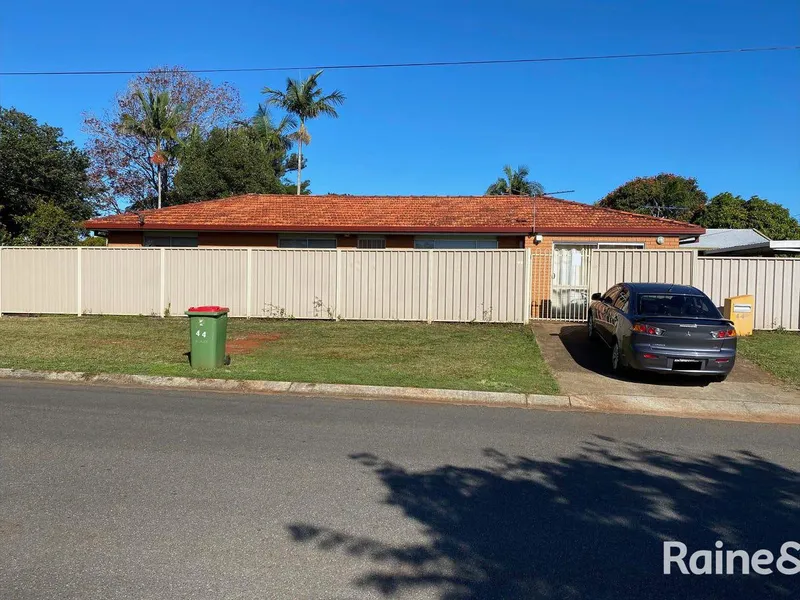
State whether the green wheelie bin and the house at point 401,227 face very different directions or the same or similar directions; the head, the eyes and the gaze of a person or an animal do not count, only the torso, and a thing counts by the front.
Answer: same or similar directions

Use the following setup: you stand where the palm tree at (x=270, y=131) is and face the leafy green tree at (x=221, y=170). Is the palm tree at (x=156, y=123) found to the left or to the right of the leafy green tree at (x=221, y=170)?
right

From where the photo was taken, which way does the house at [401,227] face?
toward the camera

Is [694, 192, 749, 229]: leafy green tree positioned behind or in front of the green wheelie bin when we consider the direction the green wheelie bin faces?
behind

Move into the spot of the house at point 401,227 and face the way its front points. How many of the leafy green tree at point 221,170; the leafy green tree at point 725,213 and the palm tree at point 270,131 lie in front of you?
0

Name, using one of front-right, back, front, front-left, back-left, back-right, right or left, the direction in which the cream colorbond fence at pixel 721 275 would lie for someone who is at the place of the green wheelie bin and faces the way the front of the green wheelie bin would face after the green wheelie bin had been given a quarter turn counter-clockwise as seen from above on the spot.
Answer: front-left

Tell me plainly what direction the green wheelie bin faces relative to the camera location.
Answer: facing the viewer and to the left of the viewer

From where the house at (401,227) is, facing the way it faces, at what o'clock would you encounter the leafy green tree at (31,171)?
The leafy green tree is roughly at 4 o'clock from the house.

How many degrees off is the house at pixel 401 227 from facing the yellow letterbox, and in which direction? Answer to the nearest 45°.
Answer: approximately 45° to its left

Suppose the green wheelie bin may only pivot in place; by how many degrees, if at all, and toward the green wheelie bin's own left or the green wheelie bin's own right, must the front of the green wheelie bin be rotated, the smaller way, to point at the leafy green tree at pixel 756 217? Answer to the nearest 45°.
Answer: approximately 180°

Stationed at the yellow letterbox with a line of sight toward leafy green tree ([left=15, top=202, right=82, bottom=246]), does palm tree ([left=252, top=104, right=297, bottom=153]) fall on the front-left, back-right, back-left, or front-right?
front-right

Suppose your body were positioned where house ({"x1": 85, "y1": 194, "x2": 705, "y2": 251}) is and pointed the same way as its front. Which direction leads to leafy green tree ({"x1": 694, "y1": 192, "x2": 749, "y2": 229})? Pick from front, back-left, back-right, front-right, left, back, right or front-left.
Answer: back-left

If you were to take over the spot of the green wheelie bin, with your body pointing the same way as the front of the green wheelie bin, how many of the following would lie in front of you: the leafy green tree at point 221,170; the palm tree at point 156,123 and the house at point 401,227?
0

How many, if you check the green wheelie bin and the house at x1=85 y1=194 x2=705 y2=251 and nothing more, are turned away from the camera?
0

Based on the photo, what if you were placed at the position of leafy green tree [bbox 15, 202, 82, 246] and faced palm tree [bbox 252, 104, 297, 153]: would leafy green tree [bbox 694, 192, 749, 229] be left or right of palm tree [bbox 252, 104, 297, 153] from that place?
right

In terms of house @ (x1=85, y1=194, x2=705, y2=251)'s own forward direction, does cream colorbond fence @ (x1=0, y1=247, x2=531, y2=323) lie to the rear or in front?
in front

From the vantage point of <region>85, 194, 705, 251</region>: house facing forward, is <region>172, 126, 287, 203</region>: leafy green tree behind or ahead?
behind
